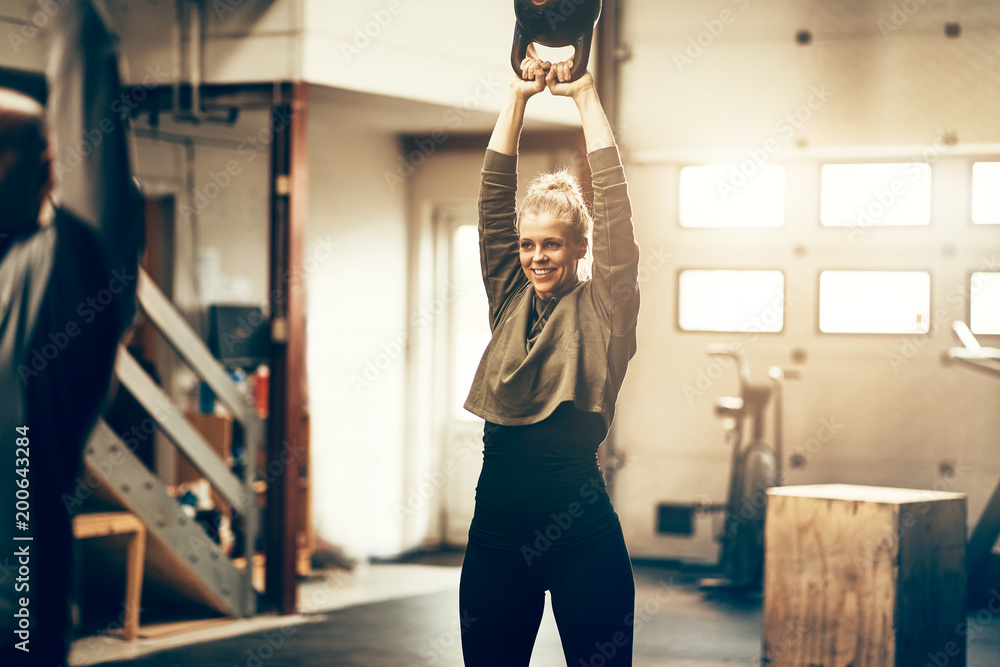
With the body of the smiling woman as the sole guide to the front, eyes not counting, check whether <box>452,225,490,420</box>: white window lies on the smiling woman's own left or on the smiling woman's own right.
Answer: on the smiling woman's own right

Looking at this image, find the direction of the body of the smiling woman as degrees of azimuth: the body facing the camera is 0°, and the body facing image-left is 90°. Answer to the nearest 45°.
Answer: approximately 45°

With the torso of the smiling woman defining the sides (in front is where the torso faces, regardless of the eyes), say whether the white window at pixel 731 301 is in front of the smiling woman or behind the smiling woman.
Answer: behind

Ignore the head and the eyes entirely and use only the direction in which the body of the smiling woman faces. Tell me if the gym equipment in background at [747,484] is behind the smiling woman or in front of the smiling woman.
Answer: behind

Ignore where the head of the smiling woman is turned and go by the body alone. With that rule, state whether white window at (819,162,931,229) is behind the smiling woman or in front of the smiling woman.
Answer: behind

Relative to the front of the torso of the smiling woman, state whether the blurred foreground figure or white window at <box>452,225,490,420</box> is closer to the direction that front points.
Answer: the blurred foreground figure

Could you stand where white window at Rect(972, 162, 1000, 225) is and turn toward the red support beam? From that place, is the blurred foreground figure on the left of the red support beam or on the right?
left

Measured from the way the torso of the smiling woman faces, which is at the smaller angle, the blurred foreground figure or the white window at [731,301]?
the blurred foreground figure

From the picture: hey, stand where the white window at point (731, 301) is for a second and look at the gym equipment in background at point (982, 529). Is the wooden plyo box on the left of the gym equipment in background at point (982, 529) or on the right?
right
